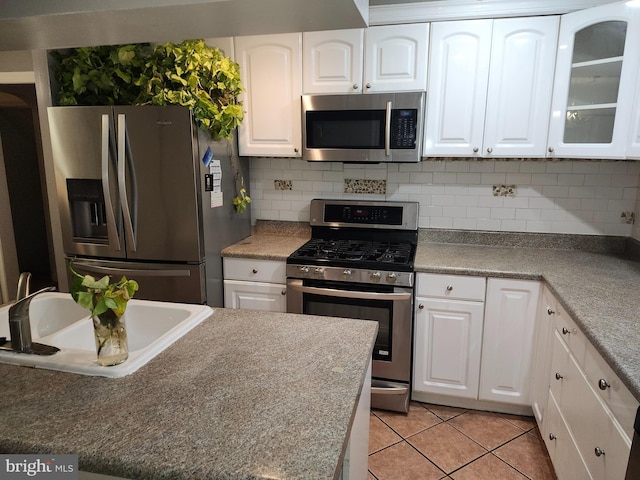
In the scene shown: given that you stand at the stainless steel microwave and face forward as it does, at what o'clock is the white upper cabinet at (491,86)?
The white upper cabinet is roughly at 9 o'clock from the stainless steel microwave.

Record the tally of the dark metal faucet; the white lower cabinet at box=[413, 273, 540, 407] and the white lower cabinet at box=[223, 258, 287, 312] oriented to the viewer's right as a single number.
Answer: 1

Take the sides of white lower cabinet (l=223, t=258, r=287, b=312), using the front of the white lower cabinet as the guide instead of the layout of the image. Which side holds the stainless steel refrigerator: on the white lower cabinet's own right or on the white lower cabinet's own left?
on the white lower cabinet's own right

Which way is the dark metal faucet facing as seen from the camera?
to the viewer's right

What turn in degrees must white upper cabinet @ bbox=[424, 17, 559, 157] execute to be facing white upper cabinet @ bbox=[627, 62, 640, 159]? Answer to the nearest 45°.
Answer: approximately 90° to its left

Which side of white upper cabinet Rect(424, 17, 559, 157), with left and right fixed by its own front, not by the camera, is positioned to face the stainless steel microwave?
right

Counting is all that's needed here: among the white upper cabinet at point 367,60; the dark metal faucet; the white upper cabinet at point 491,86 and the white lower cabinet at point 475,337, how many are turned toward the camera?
3

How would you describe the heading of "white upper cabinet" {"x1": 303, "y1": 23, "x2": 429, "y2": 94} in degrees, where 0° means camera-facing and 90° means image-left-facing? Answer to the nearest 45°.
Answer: approximately 0°

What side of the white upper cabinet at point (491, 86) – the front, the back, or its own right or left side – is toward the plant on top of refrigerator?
right
